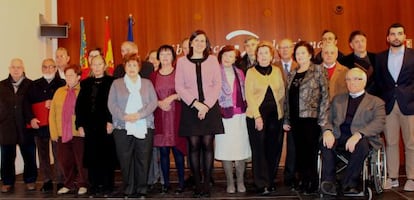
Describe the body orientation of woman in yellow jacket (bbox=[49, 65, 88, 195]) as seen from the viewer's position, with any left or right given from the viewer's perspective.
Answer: facing the viewer and to the right of the viewer

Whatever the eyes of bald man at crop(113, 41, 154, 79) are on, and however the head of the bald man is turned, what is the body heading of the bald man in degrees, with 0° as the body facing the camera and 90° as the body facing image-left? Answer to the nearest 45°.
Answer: approximately 0°

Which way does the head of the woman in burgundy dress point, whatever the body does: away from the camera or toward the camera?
toward the camera

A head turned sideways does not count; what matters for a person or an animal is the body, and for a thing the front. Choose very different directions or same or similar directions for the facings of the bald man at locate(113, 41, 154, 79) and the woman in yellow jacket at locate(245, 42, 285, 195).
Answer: same or similar directions

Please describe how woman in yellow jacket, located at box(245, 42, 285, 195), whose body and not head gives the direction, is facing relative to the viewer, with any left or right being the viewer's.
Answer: facing the viewer

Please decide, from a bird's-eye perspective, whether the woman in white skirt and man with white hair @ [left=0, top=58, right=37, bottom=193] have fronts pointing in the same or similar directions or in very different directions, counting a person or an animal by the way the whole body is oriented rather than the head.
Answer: same or similar directions

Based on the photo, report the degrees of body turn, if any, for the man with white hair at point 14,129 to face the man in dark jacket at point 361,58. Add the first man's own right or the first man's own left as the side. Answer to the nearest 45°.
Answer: approximately 45° to the first man's own left

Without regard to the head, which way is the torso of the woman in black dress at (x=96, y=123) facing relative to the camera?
toward the camera

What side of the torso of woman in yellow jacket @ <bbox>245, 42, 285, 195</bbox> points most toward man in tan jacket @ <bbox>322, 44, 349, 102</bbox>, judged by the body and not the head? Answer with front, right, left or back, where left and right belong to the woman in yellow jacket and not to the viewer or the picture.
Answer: left

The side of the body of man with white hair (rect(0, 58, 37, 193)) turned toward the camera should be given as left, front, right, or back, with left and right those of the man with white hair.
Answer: front
